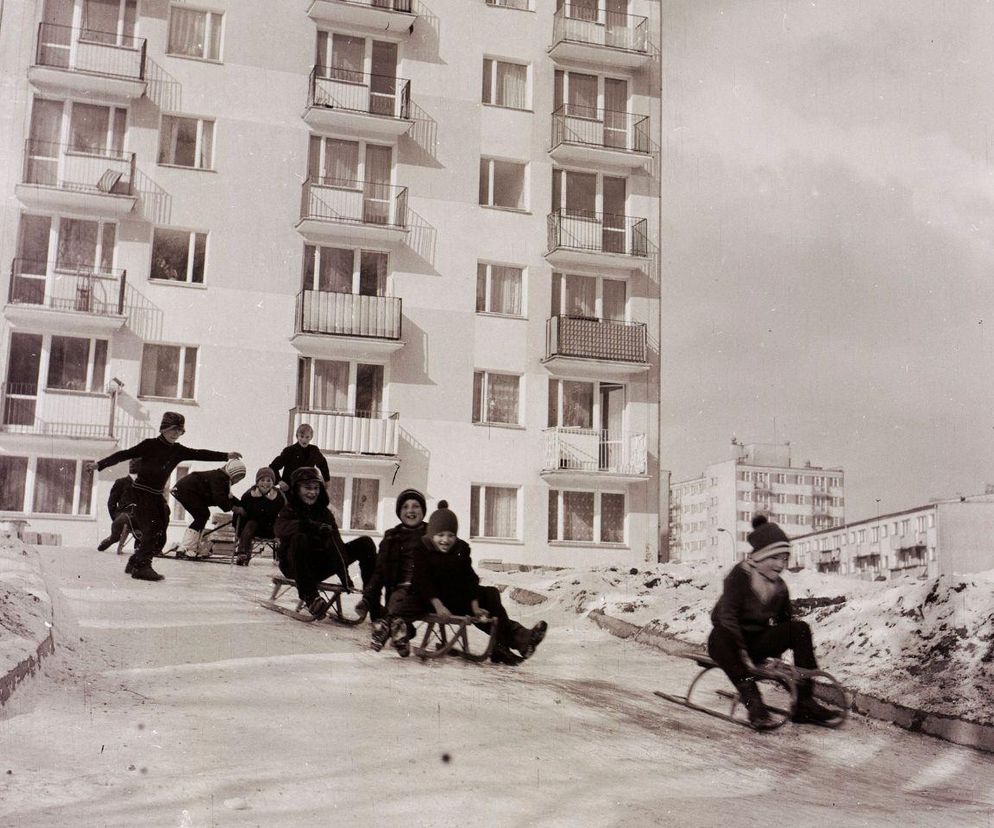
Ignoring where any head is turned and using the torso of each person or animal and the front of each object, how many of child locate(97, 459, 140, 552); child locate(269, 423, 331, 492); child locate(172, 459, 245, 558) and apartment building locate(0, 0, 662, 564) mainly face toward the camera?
2

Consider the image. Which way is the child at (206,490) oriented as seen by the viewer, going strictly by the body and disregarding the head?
to the viewer's right

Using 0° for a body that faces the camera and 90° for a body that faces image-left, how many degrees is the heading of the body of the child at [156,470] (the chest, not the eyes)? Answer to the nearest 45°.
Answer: approximately 315°

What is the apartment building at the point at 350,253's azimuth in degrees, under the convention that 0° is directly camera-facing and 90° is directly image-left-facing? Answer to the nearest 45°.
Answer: approximately 0°

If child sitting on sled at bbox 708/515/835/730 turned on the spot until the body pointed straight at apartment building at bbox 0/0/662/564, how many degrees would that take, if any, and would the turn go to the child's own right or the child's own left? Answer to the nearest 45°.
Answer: approximately 180°

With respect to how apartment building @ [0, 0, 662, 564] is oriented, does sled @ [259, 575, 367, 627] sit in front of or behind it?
in front

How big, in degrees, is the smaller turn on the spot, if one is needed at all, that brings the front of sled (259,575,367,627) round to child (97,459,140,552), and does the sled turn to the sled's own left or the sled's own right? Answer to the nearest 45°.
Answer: approximately 180°

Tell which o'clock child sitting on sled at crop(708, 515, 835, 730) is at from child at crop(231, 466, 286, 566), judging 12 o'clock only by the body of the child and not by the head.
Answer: The child sitting on sled is roughly at 11 o'clock from the child.
